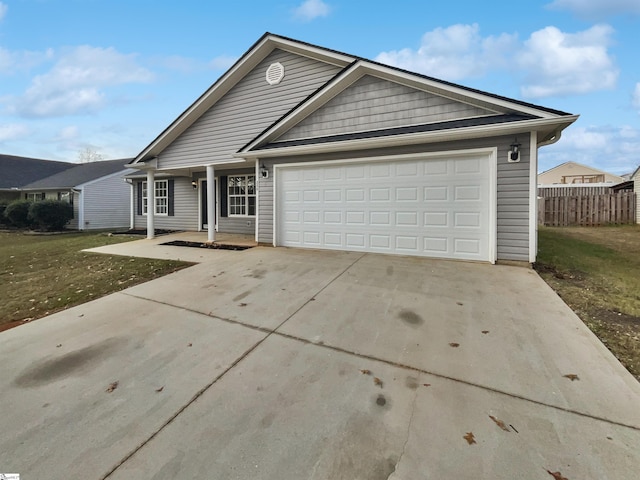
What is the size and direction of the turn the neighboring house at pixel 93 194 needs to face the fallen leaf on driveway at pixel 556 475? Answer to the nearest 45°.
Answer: approximately 45° to its left

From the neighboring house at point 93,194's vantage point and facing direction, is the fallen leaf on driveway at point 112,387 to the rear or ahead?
ahead

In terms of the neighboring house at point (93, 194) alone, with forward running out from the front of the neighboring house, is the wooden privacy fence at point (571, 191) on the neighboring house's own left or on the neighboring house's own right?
on the neighboring house's own left

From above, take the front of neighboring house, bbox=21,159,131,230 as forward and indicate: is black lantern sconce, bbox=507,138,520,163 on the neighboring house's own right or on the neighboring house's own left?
on the neighboring house's own left

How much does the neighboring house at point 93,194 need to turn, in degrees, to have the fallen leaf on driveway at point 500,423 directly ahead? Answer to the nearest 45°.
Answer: approximately 45° to its left

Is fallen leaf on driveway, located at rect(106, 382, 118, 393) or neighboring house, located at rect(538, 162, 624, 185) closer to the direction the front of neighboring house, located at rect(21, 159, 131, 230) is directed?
the fallen leaf on driveway

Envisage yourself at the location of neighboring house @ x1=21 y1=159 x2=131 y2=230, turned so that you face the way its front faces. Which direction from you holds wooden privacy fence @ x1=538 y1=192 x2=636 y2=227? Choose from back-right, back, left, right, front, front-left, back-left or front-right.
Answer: left

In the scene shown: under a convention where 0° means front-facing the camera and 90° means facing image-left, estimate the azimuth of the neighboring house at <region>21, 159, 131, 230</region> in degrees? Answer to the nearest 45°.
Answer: approximately 45°
